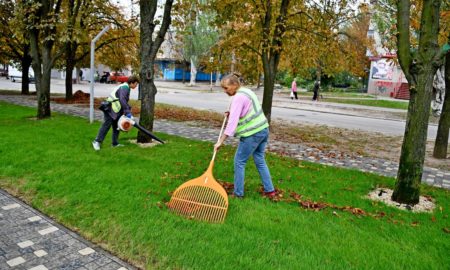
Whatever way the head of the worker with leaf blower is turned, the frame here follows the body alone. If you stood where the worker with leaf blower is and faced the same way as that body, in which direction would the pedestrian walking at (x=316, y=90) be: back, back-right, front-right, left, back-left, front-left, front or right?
front-left

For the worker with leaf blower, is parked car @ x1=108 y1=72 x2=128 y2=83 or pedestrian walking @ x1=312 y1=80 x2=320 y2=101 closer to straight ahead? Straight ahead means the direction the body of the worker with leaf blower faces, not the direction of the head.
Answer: the pedestrian walking

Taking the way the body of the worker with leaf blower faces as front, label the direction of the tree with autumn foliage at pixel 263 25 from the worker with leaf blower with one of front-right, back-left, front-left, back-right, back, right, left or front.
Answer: front-left

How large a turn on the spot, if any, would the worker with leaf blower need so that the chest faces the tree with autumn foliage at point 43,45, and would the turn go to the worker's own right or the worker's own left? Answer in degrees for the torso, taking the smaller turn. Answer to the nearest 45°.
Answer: approximately 135° to the worker's own left

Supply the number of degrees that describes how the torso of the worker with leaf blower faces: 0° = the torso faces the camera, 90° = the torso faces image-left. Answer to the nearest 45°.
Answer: approximately 270°

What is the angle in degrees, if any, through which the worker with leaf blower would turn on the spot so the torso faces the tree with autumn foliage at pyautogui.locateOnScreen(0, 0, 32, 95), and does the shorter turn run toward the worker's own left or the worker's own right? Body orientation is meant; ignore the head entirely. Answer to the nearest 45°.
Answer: approximately 90° to the worker's own left

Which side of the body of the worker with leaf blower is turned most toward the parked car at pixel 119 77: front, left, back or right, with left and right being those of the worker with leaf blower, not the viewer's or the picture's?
left

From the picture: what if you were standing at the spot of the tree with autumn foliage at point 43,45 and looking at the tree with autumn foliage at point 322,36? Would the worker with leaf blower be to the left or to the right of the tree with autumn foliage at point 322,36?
right

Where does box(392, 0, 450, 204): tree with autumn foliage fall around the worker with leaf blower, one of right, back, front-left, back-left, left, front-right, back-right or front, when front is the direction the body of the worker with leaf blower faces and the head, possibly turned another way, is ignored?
front-right

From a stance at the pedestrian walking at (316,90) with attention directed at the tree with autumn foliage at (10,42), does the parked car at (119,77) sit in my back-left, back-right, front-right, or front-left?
front-right
